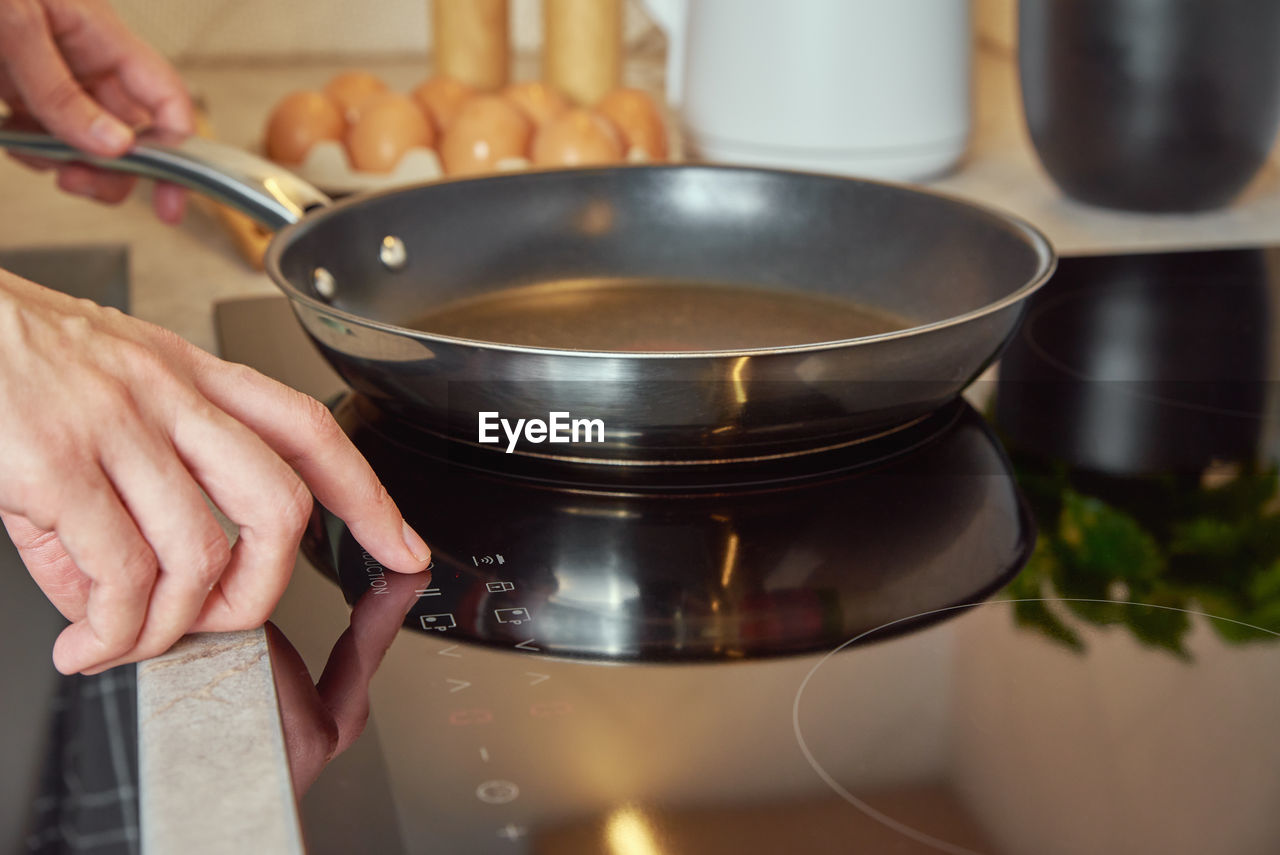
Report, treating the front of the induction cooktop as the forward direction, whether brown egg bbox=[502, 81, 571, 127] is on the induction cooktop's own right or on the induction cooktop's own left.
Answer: on the induction cooktop's own right
